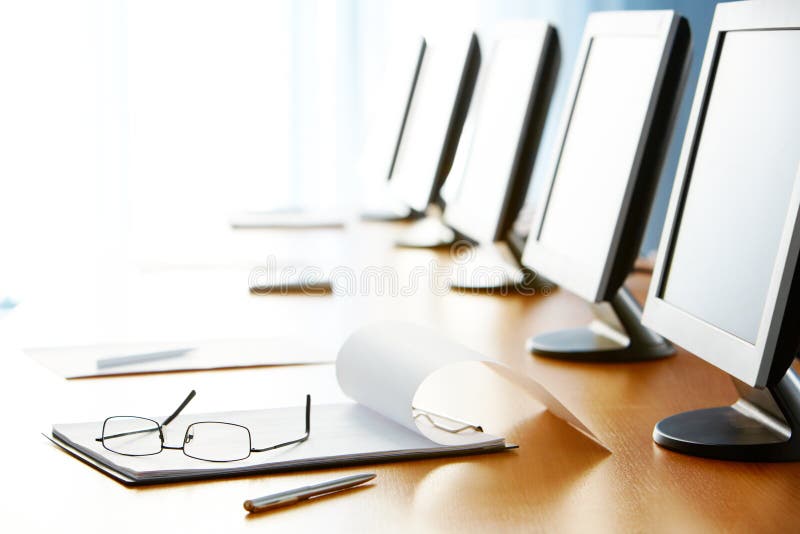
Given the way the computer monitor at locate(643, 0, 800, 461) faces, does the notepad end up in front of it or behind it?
in front

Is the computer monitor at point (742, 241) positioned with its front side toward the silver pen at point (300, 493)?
yes

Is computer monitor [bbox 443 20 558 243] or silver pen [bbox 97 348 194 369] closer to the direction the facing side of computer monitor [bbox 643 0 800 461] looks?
the silver pen

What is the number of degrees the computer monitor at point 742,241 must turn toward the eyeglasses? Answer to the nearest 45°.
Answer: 0° — it already faces it

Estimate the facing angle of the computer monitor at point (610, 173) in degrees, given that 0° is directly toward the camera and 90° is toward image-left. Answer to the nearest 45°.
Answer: approximately 45°

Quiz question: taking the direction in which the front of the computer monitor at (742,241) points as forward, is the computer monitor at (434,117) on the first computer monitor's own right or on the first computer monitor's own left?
on the first computer monitor's own right

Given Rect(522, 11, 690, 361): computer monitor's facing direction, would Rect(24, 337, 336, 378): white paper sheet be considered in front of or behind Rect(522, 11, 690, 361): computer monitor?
in front

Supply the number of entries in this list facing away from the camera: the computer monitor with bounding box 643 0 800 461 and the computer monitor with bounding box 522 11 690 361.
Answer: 0

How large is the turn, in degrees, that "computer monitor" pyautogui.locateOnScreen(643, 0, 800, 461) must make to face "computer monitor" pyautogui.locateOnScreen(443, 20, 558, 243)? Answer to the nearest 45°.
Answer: approximately 90° to its right
